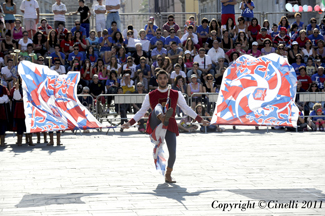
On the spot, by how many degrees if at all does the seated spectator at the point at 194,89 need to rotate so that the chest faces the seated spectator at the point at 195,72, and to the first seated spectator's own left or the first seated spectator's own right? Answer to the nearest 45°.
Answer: approximately 180°

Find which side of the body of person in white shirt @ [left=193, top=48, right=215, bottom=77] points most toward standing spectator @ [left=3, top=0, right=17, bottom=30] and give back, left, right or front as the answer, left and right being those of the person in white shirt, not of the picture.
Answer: right

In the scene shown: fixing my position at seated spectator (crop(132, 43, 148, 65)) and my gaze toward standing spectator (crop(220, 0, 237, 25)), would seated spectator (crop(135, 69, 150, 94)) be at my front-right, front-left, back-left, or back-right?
back-right

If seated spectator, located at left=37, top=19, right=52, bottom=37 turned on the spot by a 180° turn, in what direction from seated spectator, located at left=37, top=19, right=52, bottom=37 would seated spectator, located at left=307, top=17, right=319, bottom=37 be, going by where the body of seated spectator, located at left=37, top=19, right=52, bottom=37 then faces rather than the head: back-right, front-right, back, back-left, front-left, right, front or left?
right

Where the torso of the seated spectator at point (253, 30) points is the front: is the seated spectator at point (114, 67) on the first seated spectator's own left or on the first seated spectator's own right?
on the first seated spectator's own right

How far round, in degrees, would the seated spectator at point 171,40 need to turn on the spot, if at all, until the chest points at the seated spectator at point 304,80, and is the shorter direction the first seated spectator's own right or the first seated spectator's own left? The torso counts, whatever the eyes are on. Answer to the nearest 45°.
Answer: approximately 45° to the first seated spectator's own left

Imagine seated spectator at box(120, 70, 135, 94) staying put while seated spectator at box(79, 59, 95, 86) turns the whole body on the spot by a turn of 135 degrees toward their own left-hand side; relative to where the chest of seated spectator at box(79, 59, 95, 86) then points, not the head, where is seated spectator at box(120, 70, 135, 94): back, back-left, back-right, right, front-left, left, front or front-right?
right

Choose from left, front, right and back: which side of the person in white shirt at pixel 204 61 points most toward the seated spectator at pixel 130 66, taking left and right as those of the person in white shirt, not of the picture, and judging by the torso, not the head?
right

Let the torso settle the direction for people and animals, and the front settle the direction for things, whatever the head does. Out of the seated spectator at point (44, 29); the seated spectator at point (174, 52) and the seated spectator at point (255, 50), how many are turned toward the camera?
3

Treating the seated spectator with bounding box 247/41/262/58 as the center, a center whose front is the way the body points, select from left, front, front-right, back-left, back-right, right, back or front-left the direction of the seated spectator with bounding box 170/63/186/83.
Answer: front-right

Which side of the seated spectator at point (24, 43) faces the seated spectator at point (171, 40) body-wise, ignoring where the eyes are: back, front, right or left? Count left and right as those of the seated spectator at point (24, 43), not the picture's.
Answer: left

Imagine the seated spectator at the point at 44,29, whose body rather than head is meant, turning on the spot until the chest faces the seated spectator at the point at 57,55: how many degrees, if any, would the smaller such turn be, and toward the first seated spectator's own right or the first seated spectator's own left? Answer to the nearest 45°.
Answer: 0° — they already face them

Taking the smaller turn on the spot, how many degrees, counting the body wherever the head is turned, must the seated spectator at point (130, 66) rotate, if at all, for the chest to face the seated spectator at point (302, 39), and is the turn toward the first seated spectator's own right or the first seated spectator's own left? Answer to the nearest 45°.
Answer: approximately 90° to the first seated spectator's own left

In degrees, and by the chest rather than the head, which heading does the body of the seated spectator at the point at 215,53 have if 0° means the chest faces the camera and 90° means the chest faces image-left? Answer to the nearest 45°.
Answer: approximately 0°

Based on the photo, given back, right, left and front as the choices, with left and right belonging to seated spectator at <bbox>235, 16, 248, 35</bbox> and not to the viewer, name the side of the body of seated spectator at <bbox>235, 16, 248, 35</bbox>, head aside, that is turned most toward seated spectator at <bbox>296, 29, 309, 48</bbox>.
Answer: left

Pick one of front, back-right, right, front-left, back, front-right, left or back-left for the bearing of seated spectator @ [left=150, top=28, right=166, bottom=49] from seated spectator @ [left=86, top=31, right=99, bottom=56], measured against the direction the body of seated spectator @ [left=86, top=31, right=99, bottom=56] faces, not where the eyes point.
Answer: left
